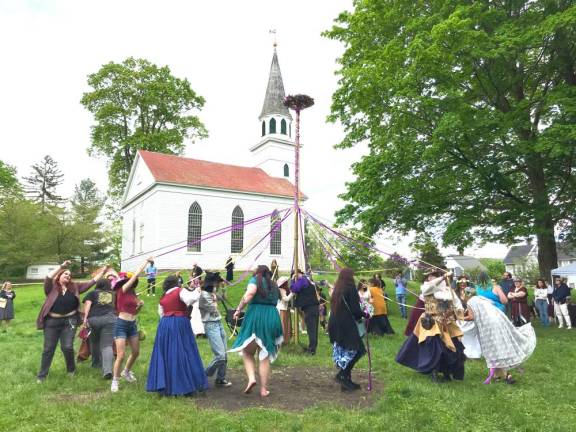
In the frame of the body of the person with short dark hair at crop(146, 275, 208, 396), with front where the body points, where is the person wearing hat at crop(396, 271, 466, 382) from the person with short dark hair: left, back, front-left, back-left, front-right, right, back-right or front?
front-right

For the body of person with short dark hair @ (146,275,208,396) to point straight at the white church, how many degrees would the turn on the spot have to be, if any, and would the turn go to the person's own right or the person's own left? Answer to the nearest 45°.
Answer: approximately 45° to the person's own left

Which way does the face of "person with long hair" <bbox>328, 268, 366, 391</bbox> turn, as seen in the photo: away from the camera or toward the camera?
away from the camera

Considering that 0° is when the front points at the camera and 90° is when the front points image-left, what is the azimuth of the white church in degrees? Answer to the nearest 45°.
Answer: approximately 225°

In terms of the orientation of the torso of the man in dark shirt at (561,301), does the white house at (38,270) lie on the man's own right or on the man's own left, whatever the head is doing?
on the man's own right

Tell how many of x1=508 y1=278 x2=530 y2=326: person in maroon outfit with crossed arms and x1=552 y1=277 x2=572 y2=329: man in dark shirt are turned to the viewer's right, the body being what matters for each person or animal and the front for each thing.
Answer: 0

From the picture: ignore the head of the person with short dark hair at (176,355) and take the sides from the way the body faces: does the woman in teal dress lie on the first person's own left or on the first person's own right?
on the first person's own right

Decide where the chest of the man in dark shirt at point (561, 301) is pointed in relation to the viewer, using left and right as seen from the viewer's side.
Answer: facing the viewer and to the left of the viewer

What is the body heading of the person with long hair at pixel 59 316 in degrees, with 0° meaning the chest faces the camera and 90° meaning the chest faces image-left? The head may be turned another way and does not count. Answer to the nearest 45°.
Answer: approximately 315°
